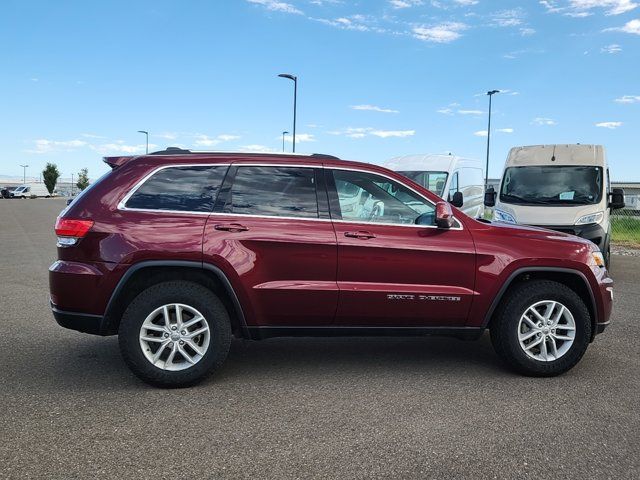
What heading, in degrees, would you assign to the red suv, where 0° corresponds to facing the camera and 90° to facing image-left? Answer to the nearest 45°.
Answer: approximately 270°

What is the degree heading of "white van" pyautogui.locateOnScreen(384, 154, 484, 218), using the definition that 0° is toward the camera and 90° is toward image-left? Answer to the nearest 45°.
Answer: approximately 45°

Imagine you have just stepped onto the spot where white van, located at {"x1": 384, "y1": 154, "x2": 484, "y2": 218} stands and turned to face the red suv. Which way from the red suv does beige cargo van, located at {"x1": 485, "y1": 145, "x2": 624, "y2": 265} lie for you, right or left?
left

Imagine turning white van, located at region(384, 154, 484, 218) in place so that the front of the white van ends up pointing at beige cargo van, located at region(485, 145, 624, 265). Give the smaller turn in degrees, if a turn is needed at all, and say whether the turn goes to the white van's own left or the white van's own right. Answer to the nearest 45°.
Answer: approximately 90° to the white van's own left

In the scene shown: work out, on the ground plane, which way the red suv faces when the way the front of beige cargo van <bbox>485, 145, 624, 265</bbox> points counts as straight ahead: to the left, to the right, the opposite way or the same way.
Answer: to the left

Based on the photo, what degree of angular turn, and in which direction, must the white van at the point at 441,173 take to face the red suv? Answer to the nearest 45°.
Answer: approximately 45° to its left

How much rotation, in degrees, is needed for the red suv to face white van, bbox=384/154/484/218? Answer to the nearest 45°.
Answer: approximately 90° to its left

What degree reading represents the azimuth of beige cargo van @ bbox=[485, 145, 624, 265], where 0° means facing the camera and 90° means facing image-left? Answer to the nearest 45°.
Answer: approximately 0°

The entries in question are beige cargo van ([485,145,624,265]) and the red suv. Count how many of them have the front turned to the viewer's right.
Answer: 1

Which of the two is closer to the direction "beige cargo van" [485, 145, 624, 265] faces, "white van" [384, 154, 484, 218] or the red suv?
the red suv

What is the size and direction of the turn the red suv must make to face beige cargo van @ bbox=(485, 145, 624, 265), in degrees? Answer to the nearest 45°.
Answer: approximately 45° to its left
